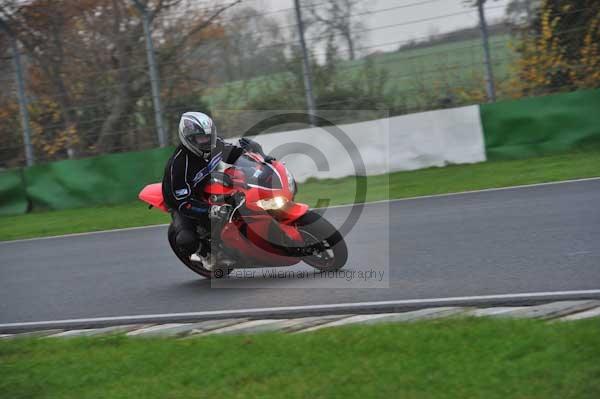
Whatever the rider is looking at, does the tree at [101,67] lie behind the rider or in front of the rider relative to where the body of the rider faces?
behind

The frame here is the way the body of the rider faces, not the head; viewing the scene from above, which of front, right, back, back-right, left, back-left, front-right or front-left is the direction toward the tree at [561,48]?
left

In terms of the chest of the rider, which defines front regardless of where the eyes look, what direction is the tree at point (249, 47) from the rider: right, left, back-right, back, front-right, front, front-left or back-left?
back-left

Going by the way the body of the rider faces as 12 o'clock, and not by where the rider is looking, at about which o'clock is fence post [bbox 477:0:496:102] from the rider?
The fence post is roughly at 9 o'clock from the rider.

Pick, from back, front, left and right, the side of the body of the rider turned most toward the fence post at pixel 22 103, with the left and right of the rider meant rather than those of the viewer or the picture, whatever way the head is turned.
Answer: back

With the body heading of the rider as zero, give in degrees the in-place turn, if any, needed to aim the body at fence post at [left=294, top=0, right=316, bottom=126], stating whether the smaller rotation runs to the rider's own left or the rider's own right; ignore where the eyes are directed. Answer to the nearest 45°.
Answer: approximately 135° to the rider's own left

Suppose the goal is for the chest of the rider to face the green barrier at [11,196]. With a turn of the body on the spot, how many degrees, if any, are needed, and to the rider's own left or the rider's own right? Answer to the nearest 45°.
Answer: approximately 180°

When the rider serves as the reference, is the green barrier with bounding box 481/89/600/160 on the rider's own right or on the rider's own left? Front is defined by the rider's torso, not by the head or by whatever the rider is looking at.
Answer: on the rider's own left
